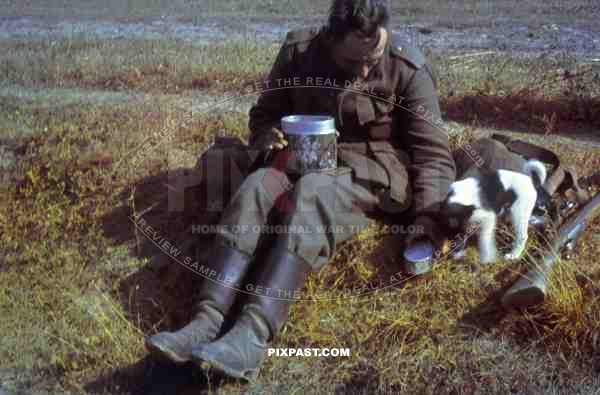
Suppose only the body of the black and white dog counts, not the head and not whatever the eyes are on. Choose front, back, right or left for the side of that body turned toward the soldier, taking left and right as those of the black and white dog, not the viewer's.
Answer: front

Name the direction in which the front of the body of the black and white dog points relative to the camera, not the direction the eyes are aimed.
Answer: to the viewer's left
